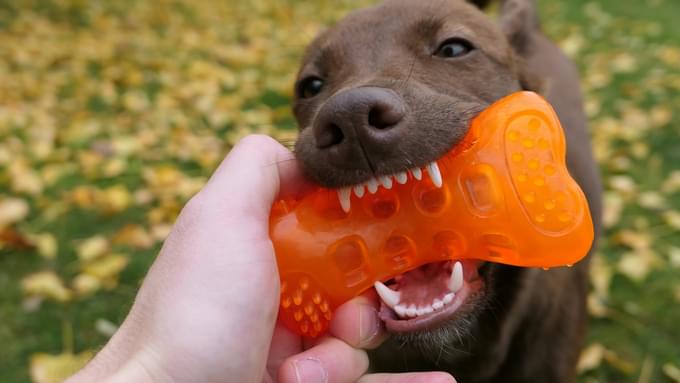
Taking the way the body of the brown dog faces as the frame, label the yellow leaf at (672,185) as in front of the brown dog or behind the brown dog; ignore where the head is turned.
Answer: behind

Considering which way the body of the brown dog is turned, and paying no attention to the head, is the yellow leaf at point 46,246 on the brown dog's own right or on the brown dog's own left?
on the brown dog's own right

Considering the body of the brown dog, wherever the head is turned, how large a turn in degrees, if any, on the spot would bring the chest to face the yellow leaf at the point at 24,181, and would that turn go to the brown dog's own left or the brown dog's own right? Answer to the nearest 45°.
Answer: approximately 90° to the brown dog's own right

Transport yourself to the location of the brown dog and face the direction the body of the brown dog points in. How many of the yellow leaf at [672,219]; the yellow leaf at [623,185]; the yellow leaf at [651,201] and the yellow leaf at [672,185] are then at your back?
4

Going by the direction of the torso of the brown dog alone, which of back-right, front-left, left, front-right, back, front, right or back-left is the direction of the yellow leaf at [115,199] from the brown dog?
right

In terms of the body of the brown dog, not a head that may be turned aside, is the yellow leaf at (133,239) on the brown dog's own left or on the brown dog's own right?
on the brown dog's own right

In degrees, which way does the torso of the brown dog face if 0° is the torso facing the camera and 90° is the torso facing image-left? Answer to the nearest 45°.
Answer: approximately 45°

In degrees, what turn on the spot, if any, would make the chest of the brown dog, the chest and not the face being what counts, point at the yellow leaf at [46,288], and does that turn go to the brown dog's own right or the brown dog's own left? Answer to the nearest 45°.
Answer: approximately 45° to the brown dog's own right
